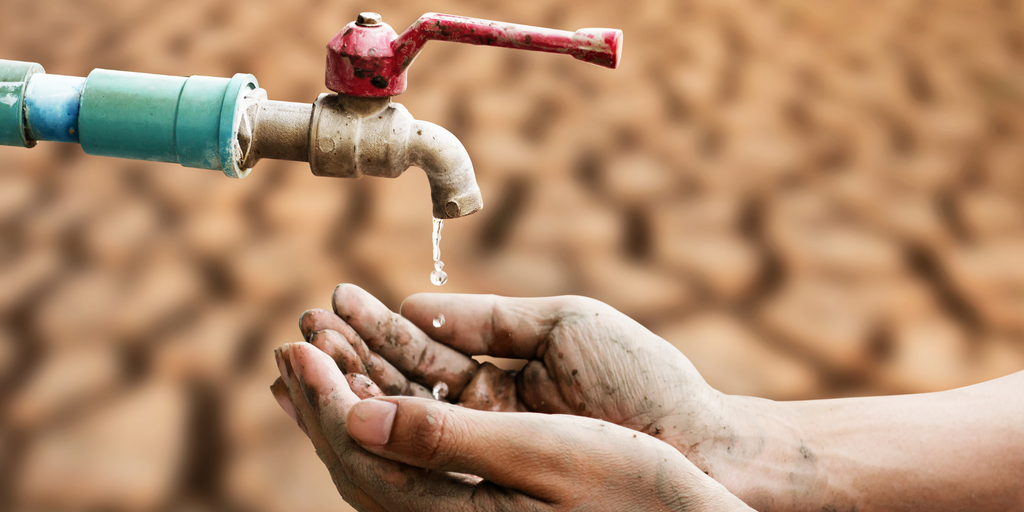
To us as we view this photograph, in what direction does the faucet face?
facing to the right of the viewer
